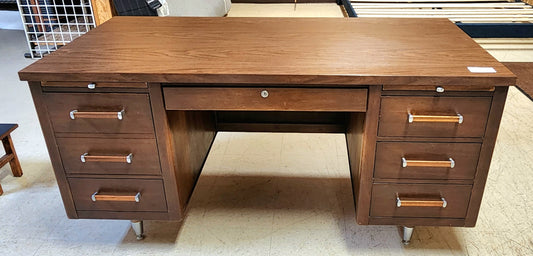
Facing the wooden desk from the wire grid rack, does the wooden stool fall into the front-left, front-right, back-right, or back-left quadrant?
front-right

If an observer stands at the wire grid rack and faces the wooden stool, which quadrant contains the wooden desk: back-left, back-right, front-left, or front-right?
front-left

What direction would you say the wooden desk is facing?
toward the camera

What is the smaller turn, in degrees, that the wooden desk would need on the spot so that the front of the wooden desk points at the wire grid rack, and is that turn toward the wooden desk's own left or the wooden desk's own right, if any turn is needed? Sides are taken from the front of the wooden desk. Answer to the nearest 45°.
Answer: approximately 135° to the wooden desk's own right

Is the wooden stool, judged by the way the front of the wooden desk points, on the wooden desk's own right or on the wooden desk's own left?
on the wooden desk's own right

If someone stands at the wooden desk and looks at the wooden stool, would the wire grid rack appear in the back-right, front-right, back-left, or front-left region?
front-right

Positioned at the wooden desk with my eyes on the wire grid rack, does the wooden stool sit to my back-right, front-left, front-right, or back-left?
front-left
